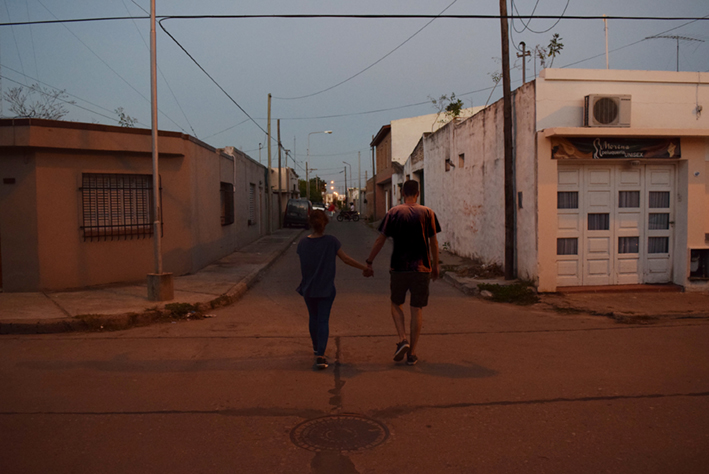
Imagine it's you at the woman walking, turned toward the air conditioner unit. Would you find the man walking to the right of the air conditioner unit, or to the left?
right

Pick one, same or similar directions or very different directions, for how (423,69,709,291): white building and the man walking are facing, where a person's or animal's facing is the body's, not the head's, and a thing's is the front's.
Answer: very different directions

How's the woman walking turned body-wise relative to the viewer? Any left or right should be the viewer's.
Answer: facing away from the viewer

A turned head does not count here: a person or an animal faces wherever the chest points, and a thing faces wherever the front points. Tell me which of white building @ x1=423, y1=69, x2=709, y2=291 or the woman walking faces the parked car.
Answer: the woman walking

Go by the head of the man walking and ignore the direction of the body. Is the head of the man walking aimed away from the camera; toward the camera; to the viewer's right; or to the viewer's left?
away from the camera

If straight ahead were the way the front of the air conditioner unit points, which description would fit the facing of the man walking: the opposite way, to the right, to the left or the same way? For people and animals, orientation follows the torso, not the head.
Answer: the opposite way

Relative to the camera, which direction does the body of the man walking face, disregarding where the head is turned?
away from the camera

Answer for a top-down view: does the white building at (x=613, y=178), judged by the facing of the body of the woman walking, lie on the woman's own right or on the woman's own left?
on the woman's own right

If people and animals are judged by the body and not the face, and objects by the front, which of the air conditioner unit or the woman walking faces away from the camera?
the woman walking

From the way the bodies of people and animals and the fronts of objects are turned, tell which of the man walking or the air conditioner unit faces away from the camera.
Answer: the man walking

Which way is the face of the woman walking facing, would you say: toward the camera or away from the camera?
away from the camera
